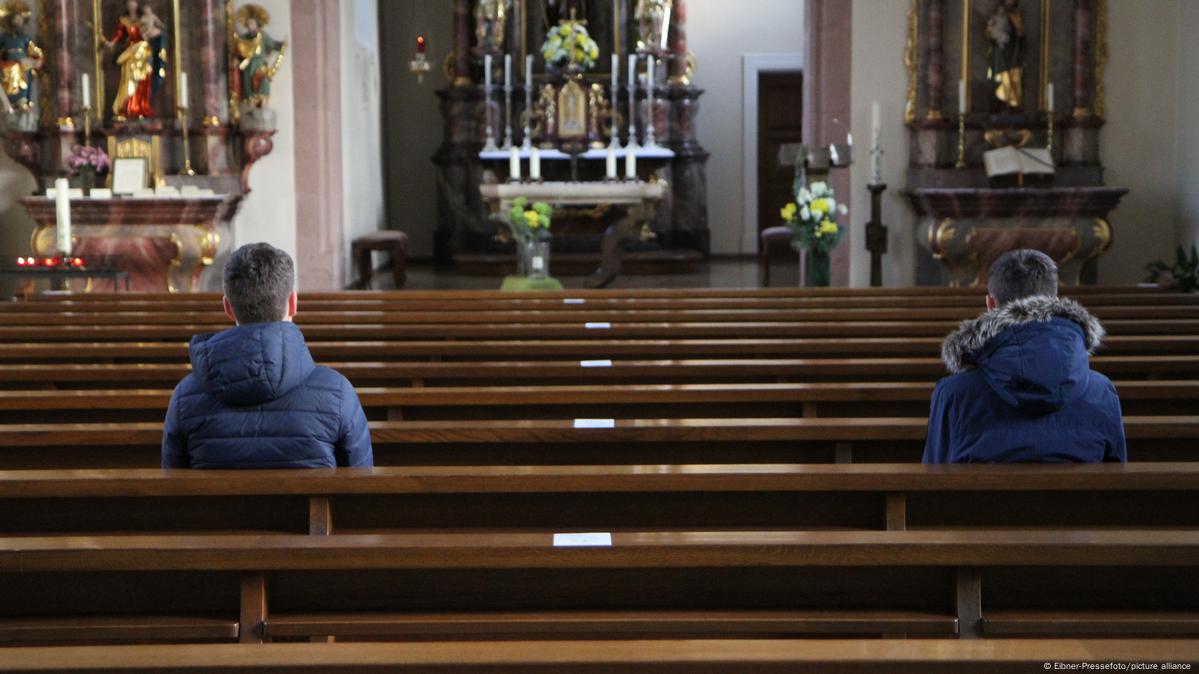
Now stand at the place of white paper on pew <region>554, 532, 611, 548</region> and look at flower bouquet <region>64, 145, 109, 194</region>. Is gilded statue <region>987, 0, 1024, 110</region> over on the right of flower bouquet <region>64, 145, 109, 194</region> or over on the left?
right

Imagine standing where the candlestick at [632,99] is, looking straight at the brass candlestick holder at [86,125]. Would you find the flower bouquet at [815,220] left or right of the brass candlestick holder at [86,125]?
left

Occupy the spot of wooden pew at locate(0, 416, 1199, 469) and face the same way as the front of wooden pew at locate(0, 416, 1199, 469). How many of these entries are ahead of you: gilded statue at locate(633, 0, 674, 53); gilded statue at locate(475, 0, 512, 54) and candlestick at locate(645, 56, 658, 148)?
3

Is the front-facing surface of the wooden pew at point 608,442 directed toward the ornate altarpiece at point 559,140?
yes

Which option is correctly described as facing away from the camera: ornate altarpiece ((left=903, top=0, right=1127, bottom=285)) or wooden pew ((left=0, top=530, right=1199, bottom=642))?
the wooden pew

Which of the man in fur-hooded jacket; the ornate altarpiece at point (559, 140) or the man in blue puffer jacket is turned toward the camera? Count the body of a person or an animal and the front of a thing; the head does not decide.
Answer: the ornate altarpiece

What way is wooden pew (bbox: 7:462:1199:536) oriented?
away from the camera

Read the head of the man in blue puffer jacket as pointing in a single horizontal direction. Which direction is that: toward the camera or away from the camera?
away from the camera

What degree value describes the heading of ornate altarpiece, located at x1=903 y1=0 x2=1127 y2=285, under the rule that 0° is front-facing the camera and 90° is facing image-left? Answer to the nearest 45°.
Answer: approximately 0°

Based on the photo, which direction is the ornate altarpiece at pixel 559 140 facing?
toward the camera

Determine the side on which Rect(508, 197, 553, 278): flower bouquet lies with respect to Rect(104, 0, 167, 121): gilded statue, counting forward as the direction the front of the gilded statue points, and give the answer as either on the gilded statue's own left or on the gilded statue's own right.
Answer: on the gilded statue's own left

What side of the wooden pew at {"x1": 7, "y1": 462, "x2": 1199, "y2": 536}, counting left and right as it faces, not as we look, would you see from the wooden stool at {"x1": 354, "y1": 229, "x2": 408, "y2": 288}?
front

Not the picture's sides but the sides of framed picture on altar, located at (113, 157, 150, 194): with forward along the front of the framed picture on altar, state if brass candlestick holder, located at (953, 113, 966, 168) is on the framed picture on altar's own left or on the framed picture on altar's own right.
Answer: on the framed picture on altar's own left

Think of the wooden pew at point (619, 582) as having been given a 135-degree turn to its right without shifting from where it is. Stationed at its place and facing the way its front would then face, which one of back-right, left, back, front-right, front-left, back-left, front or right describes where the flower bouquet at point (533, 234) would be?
back-left

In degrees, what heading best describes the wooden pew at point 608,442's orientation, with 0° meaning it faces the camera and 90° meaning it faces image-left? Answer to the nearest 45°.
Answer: approximately 180°

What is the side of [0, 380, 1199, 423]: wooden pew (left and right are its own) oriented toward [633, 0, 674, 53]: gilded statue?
front
